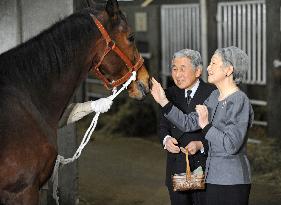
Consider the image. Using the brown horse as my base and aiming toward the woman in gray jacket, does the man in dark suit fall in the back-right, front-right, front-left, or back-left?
front-left

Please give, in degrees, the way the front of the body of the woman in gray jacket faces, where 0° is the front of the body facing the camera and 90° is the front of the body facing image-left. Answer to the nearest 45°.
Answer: approximately 90°

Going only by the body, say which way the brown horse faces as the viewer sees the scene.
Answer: to the viewer's right

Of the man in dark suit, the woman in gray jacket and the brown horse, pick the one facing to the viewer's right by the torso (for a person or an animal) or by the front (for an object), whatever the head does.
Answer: the brown horse

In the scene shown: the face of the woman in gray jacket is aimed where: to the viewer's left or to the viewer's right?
to the viewer's left

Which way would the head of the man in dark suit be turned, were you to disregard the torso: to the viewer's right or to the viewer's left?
to the viewer's left

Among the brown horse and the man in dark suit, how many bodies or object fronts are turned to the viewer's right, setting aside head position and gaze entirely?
1

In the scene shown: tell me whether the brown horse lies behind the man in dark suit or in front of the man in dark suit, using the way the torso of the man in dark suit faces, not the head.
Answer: in front

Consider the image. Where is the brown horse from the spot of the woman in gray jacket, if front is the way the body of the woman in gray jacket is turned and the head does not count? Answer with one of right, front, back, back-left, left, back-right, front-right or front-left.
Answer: front

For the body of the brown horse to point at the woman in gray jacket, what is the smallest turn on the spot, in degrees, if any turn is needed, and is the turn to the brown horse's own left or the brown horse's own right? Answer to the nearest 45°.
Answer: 0° — it already faces them

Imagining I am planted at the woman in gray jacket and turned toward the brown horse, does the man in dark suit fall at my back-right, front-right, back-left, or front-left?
front-right

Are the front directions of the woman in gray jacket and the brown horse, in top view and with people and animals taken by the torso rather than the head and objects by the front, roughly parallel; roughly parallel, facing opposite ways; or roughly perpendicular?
roughly parallel, facing opposite ways

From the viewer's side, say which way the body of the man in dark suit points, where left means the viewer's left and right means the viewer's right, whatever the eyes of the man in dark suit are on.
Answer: facing the viewer and to the left of the viewer

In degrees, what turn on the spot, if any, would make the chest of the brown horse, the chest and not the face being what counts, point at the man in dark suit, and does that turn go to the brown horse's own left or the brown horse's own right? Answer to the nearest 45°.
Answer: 0° — it already faces them
